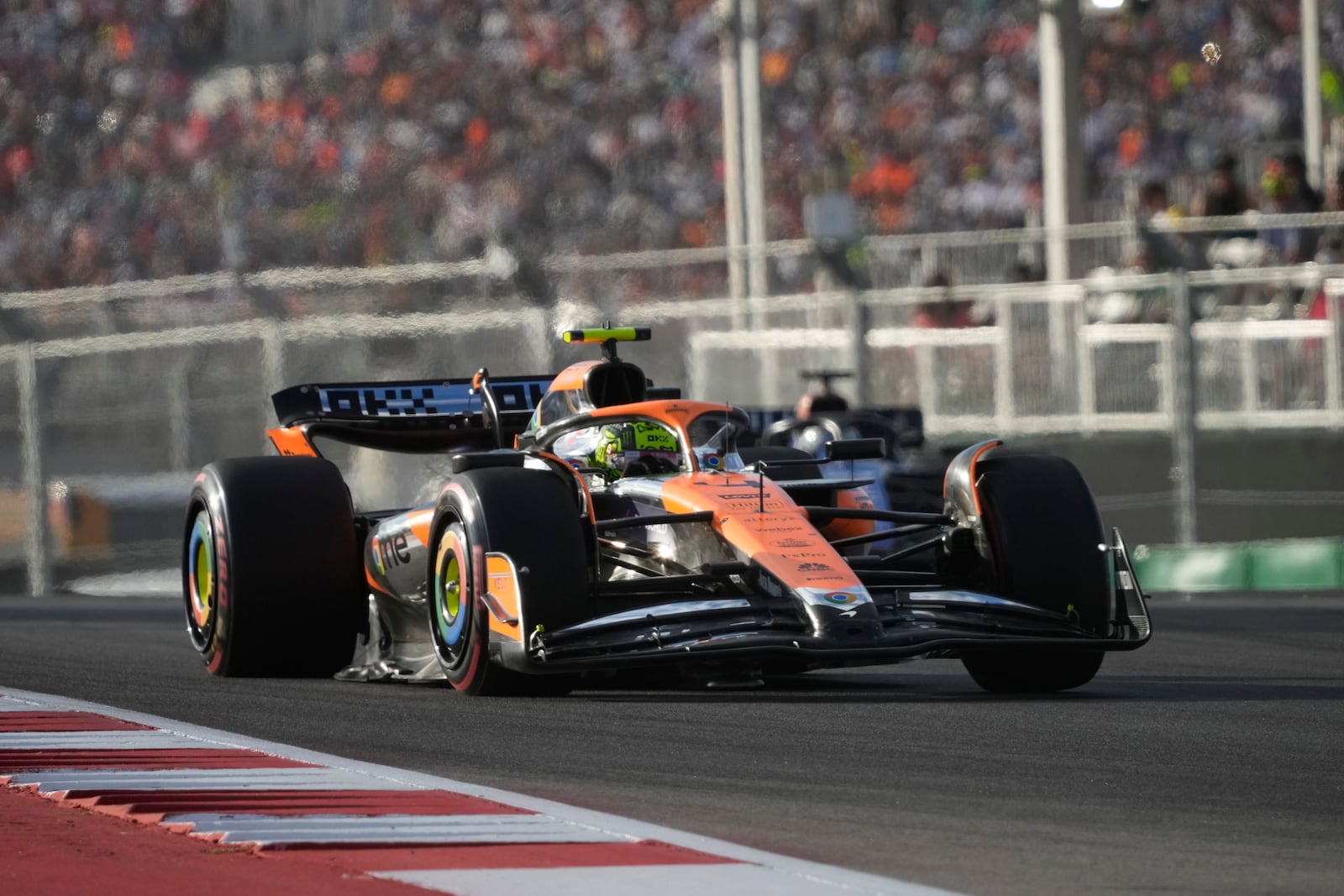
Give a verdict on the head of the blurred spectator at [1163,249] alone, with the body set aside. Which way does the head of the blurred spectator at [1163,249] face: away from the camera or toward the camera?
toward the camera

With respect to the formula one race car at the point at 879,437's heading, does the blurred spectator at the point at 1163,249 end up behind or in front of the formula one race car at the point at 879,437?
behind

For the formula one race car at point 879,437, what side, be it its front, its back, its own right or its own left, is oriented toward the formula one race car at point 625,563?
front

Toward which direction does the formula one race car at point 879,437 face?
toward the camera

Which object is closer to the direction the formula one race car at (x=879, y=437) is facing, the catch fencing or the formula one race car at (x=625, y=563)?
the formula one race car

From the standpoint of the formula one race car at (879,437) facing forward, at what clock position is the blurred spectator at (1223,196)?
The blurred spectator is roughly at 7 o'clock from the formula one race car.

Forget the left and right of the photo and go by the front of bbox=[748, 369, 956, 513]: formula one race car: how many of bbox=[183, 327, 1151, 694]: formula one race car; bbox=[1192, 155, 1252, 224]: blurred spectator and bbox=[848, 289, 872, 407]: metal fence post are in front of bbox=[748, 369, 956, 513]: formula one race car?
1

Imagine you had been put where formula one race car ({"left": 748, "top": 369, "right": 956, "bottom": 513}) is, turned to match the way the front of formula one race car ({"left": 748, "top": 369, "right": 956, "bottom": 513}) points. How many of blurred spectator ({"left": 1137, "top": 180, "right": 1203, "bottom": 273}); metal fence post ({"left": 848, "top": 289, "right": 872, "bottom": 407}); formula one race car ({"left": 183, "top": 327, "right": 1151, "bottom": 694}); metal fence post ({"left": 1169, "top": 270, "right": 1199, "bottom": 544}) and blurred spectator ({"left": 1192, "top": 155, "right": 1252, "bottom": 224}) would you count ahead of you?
1

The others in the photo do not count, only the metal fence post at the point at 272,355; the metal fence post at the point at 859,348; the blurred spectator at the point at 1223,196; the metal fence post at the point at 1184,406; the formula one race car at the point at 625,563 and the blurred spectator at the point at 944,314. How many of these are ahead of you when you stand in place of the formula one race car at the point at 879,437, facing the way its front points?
1

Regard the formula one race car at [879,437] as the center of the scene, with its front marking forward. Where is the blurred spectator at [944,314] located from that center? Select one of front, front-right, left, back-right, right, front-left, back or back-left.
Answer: back

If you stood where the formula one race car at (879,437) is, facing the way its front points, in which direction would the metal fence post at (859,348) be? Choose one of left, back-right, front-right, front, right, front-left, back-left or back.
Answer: back
